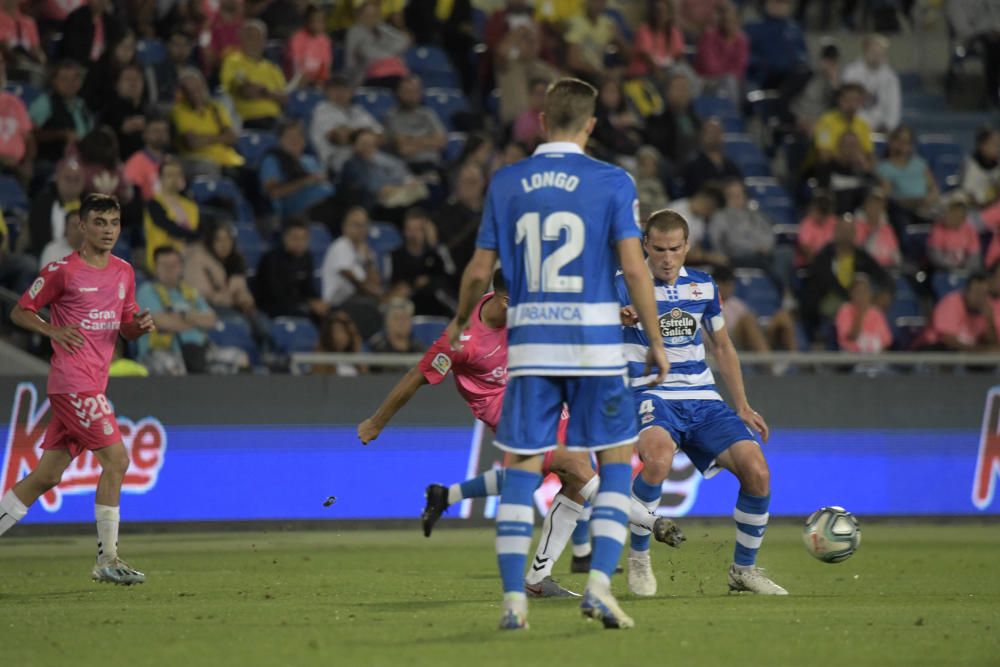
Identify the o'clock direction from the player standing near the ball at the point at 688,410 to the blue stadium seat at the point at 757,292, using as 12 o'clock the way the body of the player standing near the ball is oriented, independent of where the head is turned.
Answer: The blue stadium seat is roughly at 6 o'clock from the player standing near the ball.

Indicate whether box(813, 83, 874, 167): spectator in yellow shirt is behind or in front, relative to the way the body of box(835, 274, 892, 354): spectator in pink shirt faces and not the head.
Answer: behind

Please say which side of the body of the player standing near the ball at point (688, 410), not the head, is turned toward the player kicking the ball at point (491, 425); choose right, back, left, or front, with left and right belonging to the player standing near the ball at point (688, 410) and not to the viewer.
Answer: right

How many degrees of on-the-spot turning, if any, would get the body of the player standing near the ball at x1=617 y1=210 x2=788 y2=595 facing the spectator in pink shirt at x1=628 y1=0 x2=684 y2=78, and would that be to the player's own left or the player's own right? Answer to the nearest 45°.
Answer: approximately 180°

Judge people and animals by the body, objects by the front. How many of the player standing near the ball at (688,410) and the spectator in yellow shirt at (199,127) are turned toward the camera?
2

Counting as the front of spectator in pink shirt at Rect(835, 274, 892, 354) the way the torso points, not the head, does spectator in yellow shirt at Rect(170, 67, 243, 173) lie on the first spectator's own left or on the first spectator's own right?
on the first spectator's own right

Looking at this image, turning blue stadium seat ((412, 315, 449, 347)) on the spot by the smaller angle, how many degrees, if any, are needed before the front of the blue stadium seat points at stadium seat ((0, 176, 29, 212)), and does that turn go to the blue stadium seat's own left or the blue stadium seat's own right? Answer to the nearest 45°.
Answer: approximately 90° to the blue stadium seat's own right

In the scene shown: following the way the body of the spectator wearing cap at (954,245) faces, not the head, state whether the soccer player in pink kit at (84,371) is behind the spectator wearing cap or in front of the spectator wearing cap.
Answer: in front

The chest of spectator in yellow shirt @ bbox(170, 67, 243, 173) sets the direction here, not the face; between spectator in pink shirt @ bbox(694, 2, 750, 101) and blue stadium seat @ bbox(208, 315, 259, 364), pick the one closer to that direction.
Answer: the blue stadium seat

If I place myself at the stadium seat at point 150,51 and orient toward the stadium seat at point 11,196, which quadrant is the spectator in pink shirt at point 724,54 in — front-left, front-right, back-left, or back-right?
back-left

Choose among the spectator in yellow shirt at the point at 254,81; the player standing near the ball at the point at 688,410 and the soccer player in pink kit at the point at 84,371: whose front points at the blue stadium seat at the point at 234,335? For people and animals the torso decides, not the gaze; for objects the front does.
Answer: the spectator in yellow shirt
